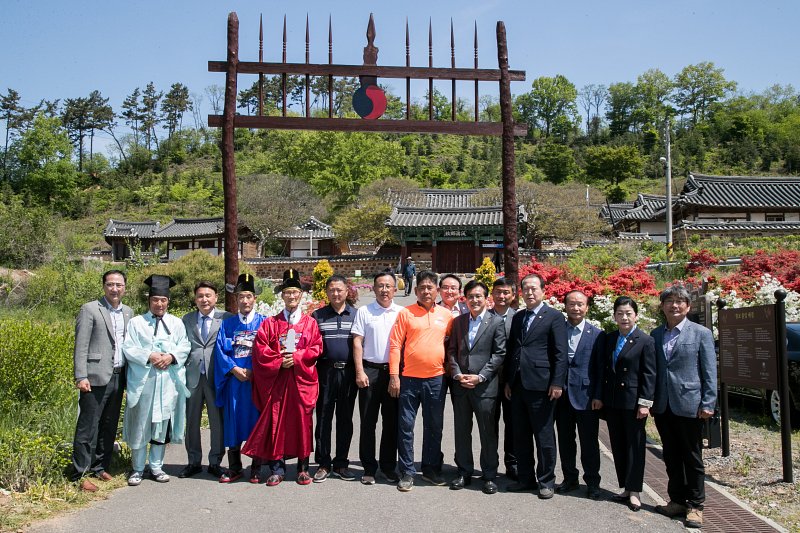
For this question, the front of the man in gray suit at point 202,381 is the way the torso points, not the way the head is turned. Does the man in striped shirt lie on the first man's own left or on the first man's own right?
on the first man's own left

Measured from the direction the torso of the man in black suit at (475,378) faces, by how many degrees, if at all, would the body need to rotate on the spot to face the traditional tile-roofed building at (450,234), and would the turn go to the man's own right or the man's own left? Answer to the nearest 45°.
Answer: approximately 180°

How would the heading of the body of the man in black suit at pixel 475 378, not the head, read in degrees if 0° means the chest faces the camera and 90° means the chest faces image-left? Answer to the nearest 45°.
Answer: approximately 0°

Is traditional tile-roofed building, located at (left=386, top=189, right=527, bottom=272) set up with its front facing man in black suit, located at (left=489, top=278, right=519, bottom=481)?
yes

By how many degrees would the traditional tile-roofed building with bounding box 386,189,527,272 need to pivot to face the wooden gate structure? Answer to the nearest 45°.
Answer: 0° — it already faces it

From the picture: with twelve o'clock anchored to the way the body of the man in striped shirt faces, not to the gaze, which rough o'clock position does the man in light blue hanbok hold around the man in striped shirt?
The man in light blue hanbok is roughly at 3 o'clock from the man in striped shirt.

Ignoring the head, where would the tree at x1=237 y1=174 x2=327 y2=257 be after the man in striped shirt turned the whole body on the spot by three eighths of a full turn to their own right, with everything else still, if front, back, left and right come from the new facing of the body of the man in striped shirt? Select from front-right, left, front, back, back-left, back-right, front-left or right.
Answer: front-right

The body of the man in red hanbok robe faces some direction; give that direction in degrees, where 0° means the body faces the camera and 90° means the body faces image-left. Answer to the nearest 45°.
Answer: approximately 0°

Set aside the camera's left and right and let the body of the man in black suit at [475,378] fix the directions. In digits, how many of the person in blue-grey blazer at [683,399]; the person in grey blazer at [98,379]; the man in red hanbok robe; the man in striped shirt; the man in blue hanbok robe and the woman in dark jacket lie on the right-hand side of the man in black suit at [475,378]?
4

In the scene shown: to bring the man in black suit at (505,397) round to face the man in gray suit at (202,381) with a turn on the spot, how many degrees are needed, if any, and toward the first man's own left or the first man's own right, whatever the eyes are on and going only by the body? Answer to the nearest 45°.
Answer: approximately 90° to the first man's own right

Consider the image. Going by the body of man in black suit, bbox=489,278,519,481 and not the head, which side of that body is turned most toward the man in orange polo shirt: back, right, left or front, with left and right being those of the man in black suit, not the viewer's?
right

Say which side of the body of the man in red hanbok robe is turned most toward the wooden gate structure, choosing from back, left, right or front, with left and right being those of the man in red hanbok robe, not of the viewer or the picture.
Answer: back
